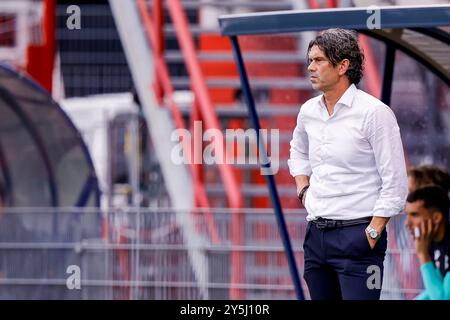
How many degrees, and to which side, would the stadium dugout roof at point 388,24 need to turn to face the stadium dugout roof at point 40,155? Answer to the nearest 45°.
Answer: approximately 90° to its right

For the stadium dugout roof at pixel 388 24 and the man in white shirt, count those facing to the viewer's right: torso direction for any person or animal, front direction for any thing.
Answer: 0

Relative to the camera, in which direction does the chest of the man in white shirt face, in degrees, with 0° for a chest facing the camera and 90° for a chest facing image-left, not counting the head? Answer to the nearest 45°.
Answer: approximately 45°

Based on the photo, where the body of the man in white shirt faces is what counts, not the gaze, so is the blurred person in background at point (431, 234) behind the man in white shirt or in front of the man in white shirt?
behind

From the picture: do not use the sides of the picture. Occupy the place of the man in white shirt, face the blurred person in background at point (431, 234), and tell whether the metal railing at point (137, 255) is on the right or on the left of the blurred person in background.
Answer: left

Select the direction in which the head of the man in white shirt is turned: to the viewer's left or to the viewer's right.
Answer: to the viewer's left

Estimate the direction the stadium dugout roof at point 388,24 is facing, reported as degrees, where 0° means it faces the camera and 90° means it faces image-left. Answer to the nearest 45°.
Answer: approximately 45°

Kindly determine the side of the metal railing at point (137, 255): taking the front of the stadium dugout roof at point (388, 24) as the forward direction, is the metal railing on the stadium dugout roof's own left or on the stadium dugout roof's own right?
on the stadium dugout roof's own right

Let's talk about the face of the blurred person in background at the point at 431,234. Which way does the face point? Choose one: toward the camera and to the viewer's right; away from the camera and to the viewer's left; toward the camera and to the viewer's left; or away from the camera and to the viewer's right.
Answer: toward the camera and to the viewer's left
